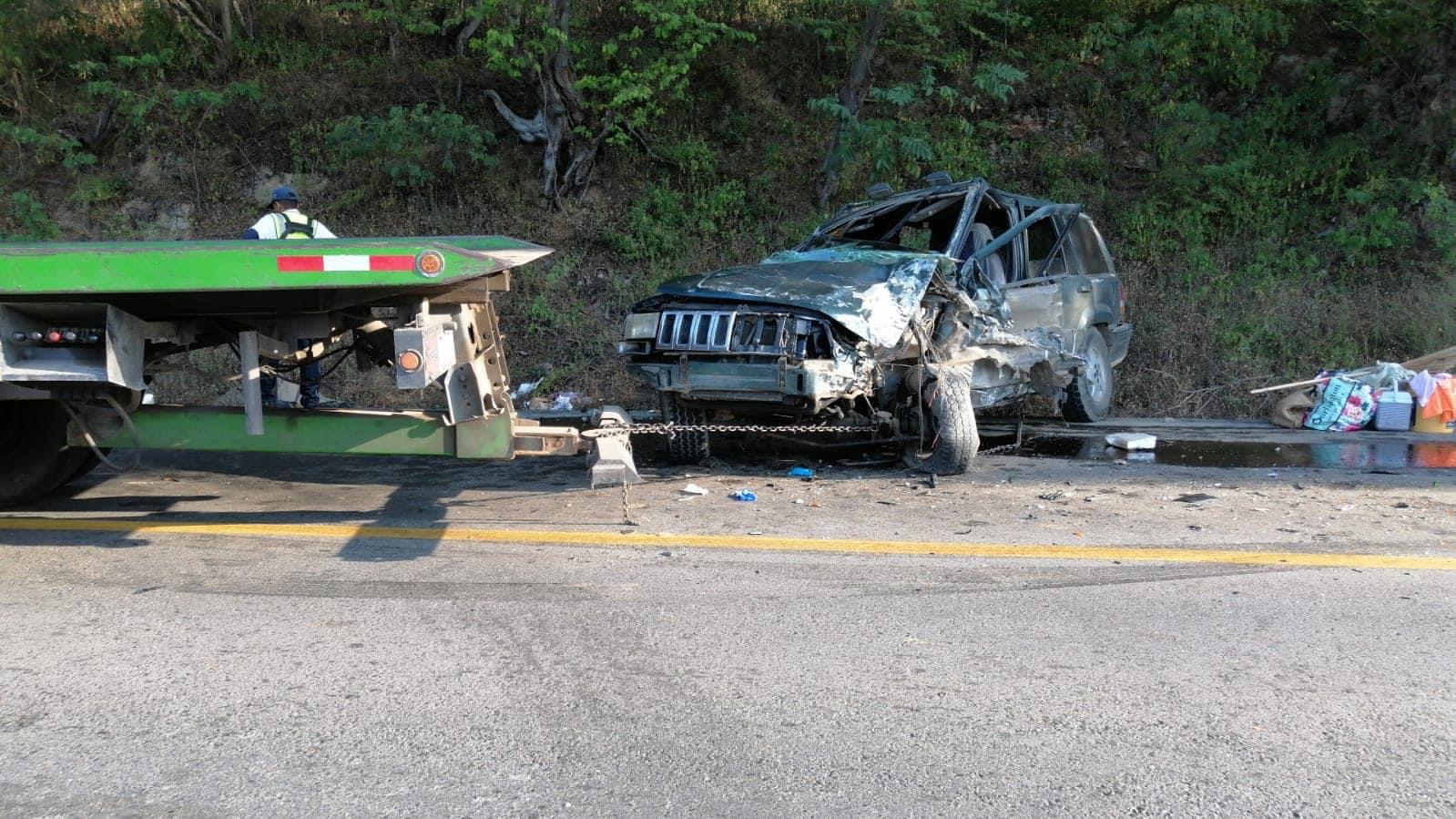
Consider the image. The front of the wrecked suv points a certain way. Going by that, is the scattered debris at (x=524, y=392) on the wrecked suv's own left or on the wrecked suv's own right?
on the wrecked suv's own right

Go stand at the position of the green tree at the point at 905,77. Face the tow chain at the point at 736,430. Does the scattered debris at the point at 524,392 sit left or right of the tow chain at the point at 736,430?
right

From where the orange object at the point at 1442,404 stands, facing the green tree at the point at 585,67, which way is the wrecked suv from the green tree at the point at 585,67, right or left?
left

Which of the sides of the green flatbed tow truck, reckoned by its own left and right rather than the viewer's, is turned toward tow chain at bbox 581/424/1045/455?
back

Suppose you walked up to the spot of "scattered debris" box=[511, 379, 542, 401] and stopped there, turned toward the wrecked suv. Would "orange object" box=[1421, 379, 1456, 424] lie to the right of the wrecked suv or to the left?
left

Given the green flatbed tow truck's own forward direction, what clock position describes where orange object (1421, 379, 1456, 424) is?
The orange object is roughly at 6 o'clock from the green flatbed tow truck.

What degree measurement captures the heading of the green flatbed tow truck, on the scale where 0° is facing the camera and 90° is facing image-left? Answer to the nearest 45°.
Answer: approximately 90°

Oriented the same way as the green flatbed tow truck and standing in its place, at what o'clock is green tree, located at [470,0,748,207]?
The green tree is roughly at 4 o'clock from the green flatbed tow truck.

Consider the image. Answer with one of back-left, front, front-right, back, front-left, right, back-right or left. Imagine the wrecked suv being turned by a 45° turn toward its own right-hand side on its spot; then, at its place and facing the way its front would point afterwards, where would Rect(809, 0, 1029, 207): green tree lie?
right

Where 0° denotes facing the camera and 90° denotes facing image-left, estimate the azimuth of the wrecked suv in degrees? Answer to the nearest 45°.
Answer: approximately 45°
